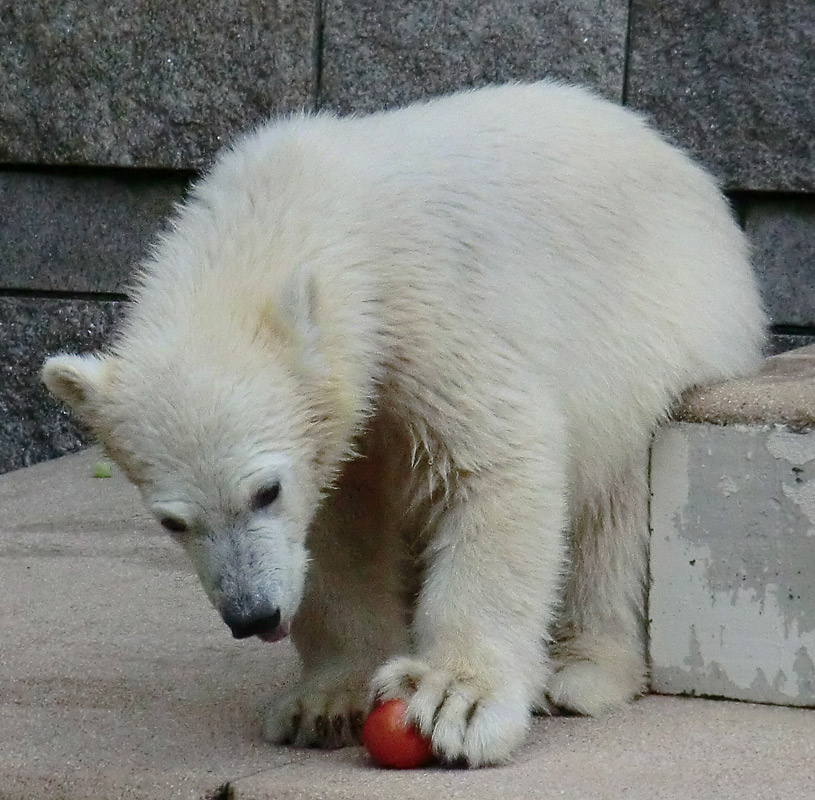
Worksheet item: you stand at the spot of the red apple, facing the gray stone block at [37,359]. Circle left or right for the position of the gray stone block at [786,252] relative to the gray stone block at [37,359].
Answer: right

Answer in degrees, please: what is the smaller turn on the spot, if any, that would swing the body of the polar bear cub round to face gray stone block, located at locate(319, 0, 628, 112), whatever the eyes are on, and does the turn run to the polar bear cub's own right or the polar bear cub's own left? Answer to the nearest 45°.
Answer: approximately 135° to the polar bear cub's own right

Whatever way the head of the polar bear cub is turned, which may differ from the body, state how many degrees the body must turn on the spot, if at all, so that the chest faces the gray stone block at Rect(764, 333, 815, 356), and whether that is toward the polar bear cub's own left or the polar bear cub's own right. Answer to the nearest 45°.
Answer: approximately 180°

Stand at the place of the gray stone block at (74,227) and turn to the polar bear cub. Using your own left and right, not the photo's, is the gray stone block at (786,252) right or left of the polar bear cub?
left

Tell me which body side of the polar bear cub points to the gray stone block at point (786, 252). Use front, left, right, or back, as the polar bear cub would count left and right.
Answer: back

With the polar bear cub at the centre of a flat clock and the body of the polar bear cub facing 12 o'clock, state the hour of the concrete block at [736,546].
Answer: The concrete block is roughly at 7 o'clock from the polar bear cub.

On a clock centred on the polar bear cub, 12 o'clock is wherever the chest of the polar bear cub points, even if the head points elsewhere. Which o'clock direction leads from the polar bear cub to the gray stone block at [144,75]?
The gray stone block is roughly at 4 o'clock from the polar bear cub.

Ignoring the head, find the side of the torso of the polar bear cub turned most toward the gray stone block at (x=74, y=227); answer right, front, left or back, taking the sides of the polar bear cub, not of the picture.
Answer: right
